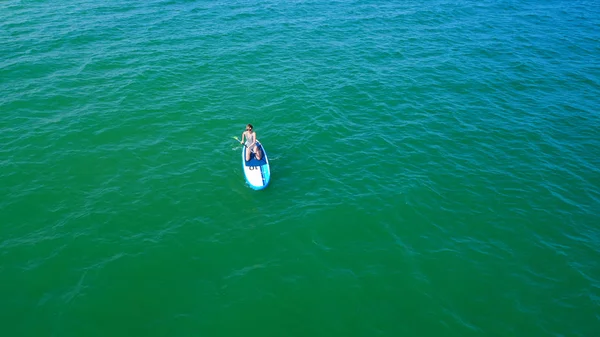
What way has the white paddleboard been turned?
toward the camera
